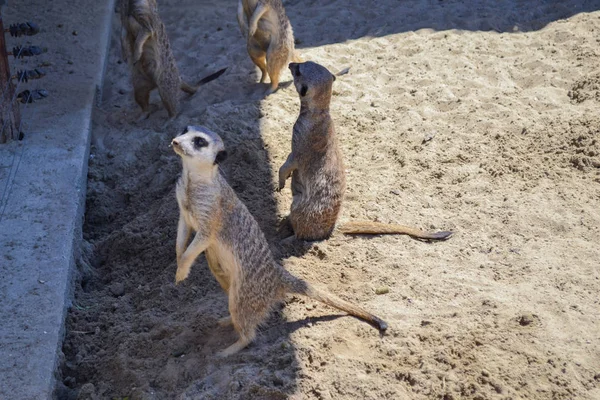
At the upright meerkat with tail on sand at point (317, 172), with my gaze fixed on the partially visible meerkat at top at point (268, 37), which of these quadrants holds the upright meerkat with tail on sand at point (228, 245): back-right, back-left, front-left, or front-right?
back-left

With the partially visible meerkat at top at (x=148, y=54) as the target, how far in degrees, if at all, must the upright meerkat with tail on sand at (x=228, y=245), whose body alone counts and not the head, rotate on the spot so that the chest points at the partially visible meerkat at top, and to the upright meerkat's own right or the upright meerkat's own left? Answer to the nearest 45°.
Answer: approximately 90° to the upright meerkat's own right

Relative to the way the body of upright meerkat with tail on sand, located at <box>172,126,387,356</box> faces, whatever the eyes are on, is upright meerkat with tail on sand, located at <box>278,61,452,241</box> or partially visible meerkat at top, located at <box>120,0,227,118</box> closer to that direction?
the partially visible meerkat at top

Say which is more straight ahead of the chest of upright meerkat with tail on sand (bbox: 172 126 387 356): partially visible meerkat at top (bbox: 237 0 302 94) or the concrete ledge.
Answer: the concrete ledge

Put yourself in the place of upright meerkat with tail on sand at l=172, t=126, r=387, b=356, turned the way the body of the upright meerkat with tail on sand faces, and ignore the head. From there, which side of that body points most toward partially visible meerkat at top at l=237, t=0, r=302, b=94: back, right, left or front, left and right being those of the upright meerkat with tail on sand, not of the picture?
right

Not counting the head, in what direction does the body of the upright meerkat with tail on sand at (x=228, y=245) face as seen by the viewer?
to the viewer's left

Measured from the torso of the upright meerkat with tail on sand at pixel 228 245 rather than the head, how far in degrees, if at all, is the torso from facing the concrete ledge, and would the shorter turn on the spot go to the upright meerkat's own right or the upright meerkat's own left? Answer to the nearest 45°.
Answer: approximately 45° to the upright meerkat's own right

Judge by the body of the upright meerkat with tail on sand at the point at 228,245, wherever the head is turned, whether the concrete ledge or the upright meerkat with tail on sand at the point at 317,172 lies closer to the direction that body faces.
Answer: the concrete ledge
